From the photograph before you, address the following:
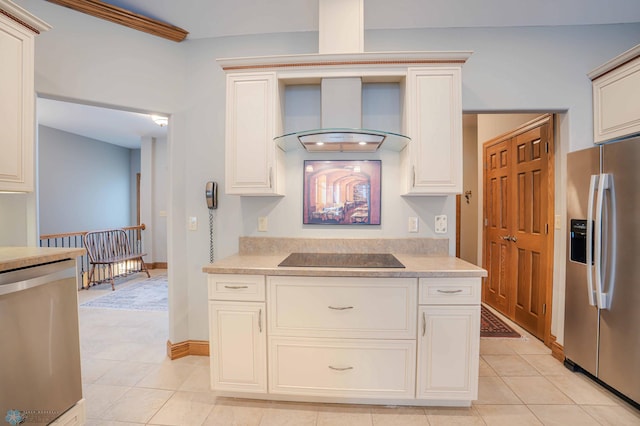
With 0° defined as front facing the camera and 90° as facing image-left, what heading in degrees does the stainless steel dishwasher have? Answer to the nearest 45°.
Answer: approximately 315°

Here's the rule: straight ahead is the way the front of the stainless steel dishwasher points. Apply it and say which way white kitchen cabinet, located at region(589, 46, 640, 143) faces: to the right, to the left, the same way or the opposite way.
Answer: the opposite way

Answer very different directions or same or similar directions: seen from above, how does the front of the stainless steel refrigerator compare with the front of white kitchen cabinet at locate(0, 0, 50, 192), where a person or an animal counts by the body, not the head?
very different directions

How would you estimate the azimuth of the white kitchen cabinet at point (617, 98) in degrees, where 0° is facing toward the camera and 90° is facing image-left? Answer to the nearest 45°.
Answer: approximately 45°

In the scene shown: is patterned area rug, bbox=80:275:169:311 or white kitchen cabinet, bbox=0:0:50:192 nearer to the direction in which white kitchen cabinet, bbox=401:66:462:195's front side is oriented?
the white kitchen cabinet

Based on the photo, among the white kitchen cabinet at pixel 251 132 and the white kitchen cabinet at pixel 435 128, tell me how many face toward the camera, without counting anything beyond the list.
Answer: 2
